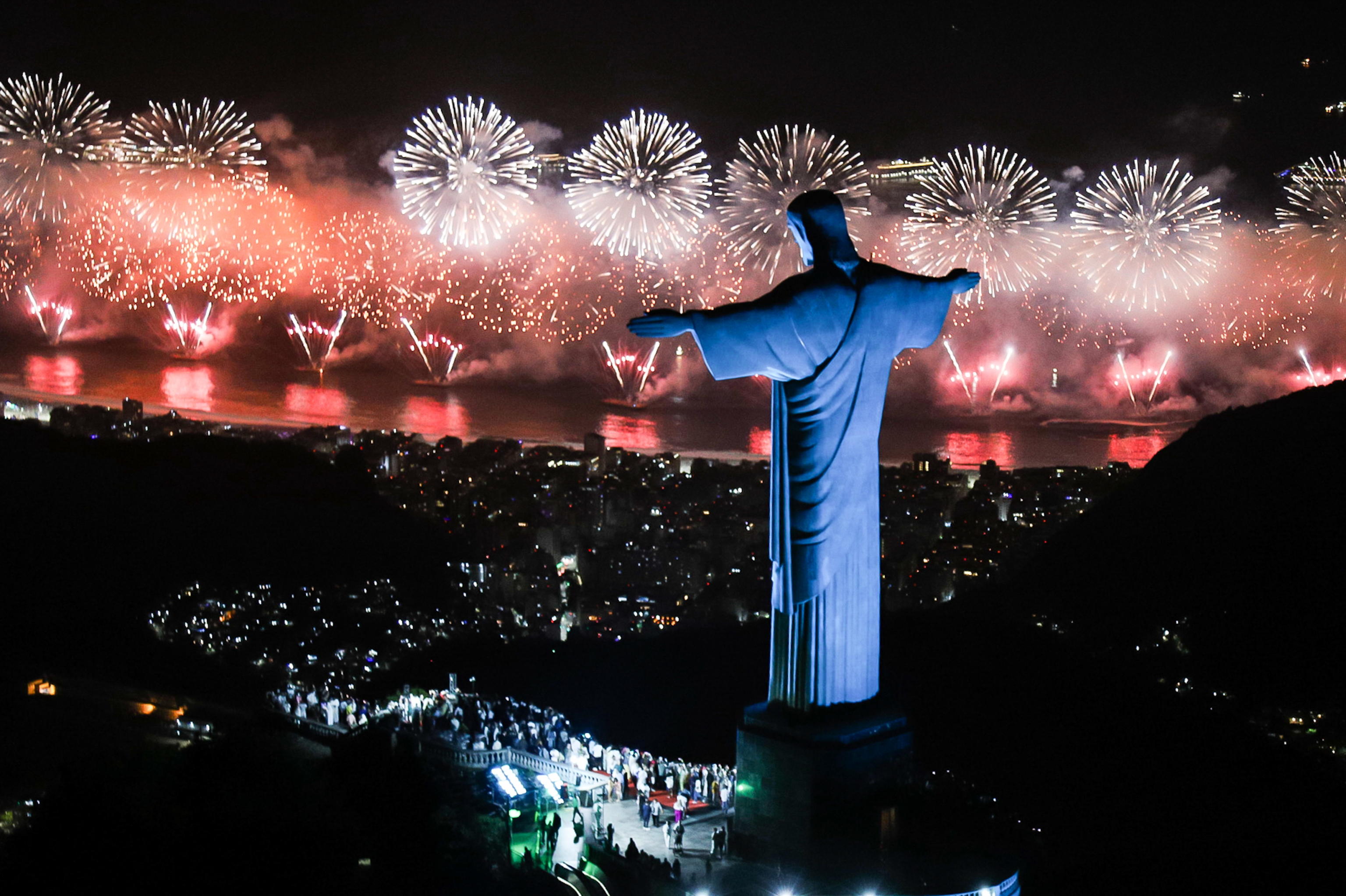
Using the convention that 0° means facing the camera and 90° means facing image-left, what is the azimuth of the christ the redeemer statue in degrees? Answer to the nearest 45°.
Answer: approximately 135°

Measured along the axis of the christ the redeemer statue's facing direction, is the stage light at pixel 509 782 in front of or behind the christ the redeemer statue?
in front
